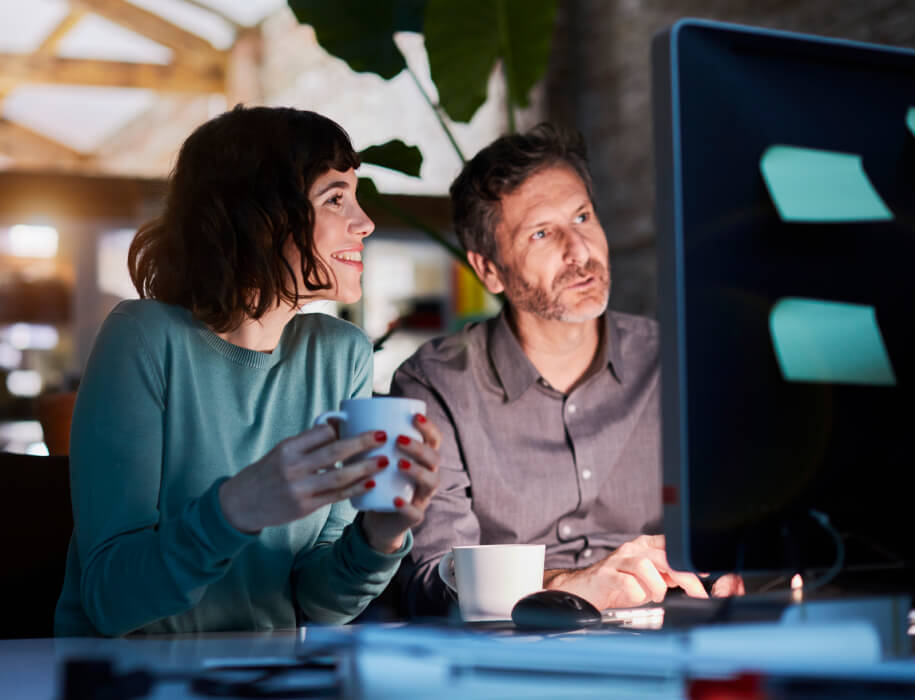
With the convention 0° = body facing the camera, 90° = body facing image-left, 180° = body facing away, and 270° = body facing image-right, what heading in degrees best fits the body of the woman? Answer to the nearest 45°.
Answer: approximately 315°

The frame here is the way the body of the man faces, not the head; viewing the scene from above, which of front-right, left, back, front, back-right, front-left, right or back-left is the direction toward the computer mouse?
front-right

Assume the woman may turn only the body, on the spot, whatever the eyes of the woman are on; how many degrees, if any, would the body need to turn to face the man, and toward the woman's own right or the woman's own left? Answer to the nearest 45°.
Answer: approximately 90° to the woman's own left

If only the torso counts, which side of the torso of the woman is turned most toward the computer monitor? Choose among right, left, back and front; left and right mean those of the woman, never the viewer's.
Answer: front

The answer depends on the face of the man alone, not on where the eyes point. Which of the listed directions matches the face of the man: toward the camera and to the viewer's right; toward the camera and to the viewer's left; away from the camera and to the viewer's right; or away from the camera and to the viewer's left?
toward the camera and to the viewer's right

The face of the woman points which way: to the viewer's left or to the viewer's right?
to the viewer's right

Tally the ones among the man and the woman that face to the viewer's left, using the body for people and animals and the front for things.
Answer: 0

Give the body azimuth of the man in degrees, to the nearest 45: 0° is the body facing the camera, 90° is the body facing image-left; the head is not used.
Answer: approximately 315°

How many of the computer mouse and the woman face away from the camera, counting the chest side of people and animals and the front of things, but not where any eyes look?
0

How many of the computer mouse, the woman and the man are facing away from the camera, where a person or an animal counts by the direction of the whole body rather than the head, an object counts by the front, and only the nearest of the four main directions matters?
0

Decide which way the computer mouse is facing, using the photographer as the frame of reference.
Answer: facing to the right of the viewer
